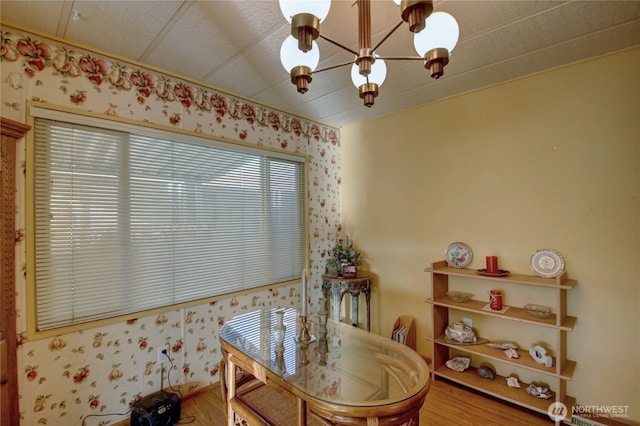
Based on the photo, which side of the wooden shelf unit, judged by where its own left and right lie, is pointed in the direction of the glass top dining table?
front

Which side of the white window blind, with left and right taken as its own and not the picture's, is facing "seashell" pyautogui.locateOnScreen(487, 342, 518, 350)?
front

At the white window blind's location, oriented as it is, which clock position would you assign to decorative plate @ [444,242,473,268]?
The decorative plate is roughly at 11 o'clock from the white window blind.

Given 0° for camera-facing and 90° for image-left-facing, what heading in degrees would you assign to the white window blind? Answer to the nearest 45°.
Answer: approximately 315°

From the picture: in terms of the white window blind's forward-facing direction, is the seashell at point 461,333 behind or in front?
in front

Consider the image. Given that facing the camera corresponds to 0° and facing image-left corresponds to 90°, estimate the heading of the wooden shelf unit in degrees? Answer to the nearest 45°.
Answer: approximately 45°

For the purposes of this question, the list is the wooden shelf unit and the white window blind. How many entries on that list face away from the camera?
0

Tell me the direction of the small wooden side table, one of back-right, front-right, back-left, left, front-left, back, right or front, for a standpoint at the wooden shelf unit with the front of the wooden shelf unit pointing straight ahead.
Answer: front-right

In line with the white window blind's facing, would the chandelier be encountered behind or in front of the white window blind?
in front

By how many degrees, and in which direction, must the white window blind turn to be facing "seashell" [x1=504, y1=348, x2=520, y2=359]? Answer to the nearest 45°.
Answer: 0° — it already faces it
